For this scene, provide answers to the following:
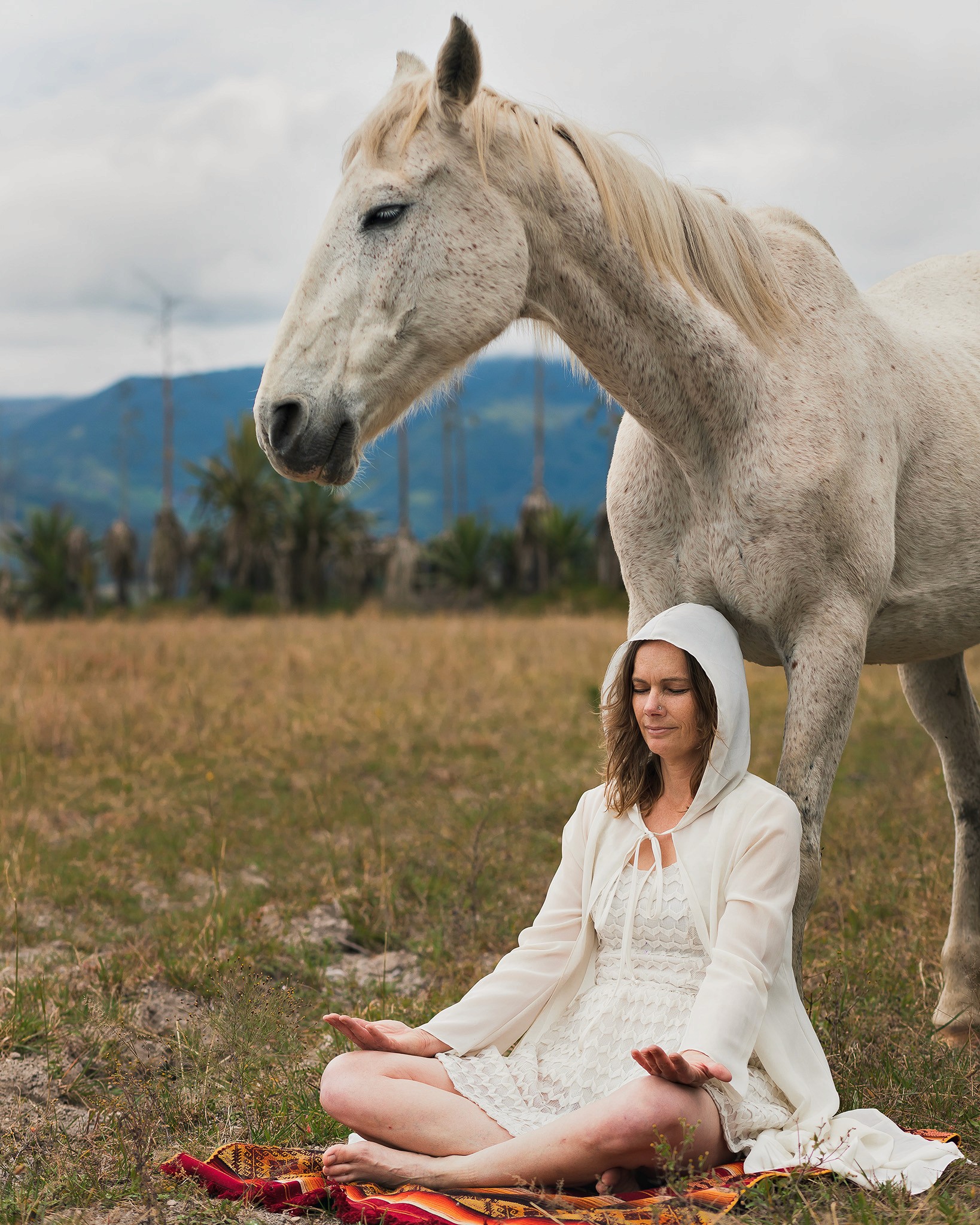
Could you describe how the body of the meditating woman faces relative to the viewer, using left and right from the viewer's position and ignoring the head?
facing the viewer and to the left of the viewer

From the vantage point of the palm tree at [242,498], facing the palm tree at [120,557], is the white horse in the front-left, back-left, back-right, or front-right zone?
back-left

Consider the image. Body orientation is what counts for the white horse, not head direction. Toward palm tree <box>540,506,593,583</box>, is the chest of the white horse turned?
no

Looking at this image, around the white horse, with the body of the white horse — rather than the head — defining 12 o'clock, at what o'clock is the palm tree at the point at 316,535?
The palm tree is roughly at 4 o'clock from the white horse.

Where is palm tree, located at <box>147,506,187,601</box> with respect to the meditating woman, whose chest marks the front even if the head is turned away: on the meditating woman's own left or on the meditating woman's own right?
on the meditating woman's own right

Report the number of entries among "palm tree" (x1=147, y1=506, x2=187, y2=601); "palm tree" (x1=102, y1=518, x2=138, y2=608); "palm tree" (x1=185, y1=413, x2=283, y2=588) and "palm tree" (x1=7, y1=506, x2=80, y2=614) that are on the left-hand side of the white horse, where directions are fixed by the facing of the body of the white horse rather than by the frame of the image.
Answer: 0

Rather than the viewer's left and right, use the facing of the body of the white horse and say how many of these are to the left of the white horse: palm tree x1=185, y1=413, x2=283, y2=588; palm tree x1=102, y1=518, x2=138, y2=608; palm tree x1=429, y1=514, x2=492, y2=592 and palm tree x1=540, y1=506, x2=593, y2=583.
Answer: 0

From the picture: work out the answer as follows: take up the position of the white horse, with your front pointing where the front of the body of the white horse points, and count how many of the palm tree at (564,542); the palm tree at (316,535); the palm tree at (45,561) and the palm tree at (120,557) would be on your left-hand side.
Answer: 0

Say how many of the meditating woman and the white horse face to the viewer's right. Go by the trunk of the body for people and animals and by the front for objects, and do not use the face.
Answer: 0

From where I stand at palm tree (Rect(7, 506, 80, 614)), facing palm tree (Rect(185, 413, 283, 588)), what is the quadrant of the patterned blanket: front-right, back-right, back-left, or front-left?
front-right
